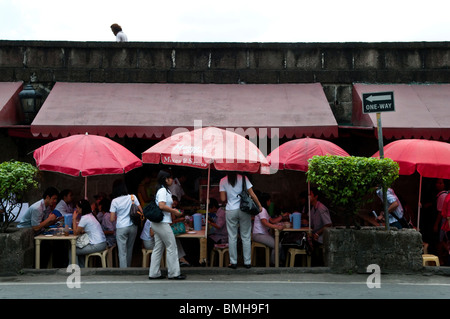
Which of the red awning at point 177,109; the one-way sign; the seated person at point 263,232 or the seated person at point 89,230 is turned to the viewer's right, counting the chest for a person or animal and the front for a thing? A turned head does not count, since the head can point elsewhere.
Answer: the seated person at point 263,232

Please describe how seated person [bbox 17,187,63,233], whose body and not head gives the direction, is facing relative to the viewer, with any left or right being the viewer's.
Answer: facing to the right of the viewer

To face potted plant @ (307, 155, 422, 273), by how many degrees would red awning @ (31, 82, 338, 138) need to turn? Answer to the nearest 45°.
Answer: approximately 45° to its left

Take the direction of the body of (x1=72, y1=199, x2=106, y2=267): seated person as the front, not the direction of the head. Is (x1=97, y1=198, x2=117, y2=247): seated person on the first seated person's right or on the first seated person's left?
on the first seated person's right

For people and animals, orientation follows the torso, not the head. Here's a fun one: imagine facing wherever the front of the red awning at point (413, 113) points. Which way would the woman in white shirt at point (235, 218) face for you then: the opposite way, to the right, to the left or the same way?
the opposite way

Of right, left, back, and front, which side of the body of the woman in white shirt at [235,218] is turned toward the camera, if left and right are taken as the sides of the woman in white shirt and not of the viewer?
back

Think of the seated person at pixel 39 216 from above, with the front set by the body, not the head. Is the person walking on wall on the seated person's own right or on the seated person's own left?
on the seated person's own left

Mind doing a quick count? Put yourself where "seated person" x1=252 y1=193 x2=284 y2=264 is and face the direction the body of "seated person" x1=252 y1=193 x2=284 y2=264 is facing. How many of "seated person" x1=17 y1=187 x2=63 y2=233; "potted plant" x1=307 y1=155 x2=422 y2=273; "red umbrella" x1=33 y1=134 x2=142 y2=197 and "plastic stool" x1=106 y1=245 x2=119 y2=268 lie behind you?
3

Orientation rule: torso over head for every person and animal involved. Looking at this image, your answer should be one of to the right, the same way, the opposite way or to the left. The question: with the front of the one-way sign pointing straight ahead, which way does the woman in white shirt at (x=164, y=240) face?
to the left
